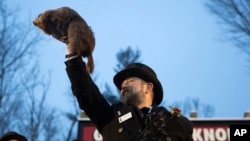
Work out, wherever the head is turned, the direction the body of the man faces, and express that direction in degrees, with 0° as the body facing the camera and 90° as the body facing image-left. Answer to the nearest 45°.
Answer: approximately 45°
